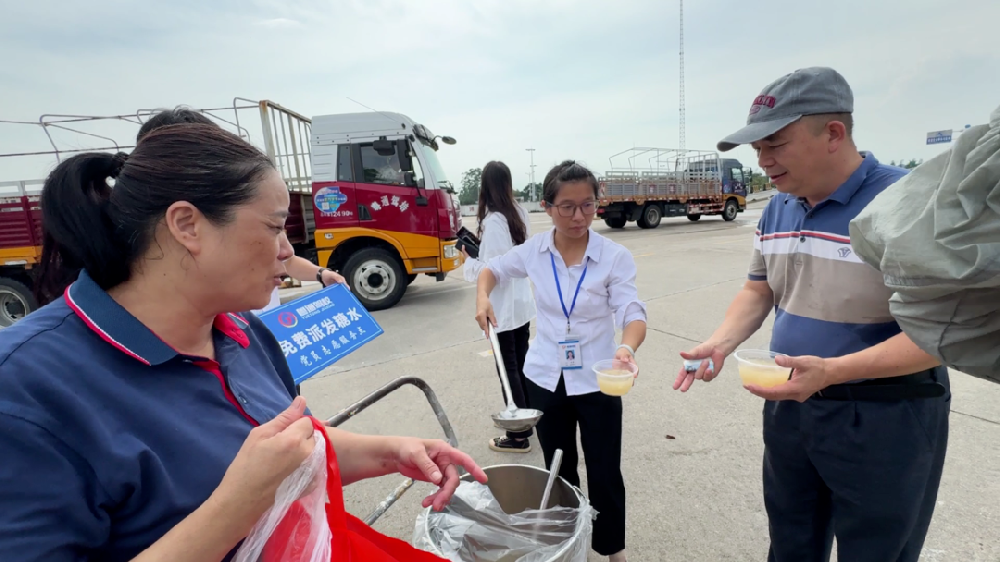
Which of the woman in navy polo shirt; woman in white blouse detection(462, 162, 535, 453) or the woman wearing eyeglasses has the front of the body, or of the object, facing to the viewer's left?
the woman in white blouse

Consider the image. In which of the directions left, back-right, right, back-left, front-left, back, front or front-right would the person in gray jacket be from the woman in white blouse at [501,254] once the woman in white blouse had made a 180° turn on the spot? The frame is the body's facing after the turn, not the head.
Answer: right

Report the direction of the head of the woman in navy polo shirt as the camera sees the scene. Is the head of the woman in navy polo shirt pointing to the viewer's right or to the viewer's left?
to the viewer's right

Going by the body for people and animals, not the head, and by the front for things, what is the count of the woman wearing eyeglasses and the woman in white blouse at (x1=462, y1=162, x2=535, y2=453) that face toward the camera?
1

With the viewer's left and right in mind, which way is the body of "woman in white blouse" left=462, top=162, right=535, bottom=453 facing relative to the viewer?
facing to the left of the viewer

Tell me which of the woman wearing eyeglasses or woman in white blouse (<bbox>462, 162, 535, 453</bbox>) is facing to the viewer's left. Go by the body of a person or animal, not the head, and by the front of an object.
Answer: the woman in white blouse

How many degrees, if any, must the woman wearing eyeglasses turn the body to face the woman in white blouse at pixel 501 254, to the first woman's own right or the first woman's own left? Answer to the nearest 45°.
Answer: approximately 180°

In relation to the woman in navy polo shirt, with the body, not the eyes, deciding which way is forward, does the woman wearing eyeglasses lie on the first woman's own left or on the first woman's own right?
on the first woman's own left
